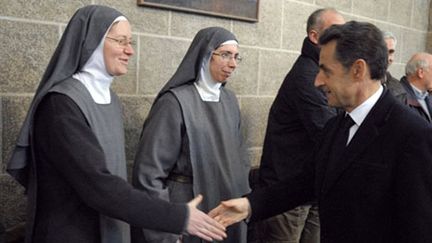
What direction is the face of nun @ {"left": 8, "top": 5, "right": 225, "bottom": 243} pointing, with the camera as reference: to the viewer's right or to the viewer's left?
to the viewer's right

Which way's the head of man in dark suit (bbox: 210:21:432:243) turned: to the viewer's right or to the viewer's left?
to the viewer's left

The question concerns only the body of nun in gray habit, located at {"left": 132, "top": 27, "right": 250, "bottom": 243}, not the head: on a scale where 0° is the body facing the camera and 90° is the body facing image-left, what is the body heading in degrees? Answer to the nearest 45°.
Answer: approximately 315°

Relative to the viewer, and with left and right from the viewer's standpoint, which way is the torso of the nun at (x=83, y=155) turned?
facing to the right of the viewer

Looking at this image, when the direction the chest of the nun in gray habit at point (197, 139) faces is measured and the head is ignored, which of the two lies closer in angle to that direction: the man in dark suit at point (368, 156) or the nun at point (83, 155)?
the man in dark suit

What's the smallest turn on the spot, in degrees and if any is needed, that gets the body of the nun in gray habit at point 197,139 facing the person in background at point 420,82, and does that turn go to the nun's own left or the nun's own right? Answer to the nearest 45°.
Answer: approximately 90° to the nun's own left
